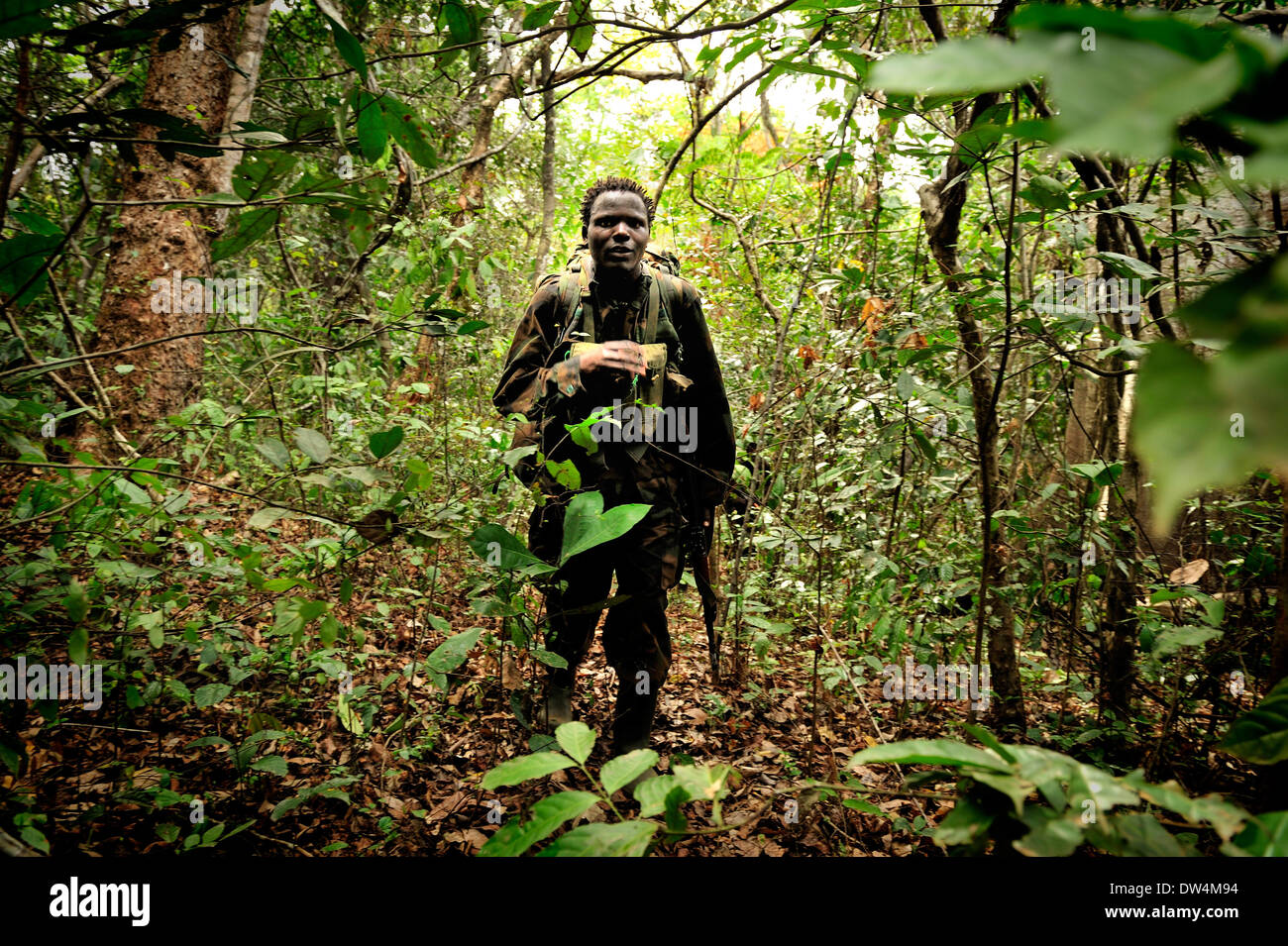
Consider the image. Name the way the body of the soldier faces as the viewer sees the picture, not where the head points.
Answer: toward the camera

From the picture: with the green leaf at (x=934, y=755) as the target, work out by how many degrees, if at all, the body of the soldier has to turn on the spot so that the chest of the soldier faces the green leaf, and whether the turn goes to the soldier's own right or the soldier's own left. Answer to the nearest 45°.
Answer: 0° — they already face it

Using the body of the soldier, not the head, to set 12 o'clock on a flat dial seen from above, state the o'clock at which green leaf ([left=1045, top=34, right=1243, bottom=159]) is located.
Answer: The green leaf is roughly at 12 o'clock from the soldier.

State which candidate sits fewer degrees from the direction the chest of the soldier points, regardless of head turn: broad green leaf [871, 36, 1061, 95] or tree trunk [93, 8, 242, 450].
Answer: the broad green leaf

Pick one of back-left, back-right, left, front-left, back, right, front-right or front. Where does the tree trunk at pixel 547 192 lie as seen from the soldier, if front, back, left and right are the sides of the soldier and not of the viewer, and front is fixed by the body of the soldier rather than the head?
back

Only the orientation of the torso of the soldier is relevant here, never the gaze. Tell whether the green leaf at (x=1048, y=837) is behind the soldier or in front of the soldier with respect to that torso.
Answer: in front

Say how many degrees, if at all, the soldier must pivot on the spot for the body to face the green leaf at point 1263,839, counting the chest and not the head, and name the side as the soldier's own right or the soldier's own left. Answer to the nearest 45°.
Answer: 0° — they already face it

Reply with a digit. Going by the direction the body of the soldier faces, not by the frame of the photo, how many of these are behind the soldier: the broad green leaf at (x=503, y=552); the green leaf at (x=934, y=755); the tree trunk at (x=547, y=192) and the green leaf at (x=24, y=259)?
1

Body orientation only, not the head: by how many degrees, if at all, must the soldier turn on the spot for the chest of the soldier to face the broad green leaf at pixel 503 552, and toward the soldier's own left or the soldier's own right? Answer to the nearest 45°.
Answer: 0° — they already face it

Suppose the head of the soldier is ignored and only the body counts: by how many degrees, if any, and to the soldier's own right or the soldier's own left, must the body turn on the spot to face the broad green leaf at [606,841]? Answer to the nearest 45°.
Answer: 0° — they already face it

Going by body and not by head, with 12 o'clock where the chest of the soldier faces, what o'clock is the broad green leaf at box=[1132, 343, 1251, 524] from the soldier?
The broad green leaf is roughly at 12 o'clock from the soldier.
